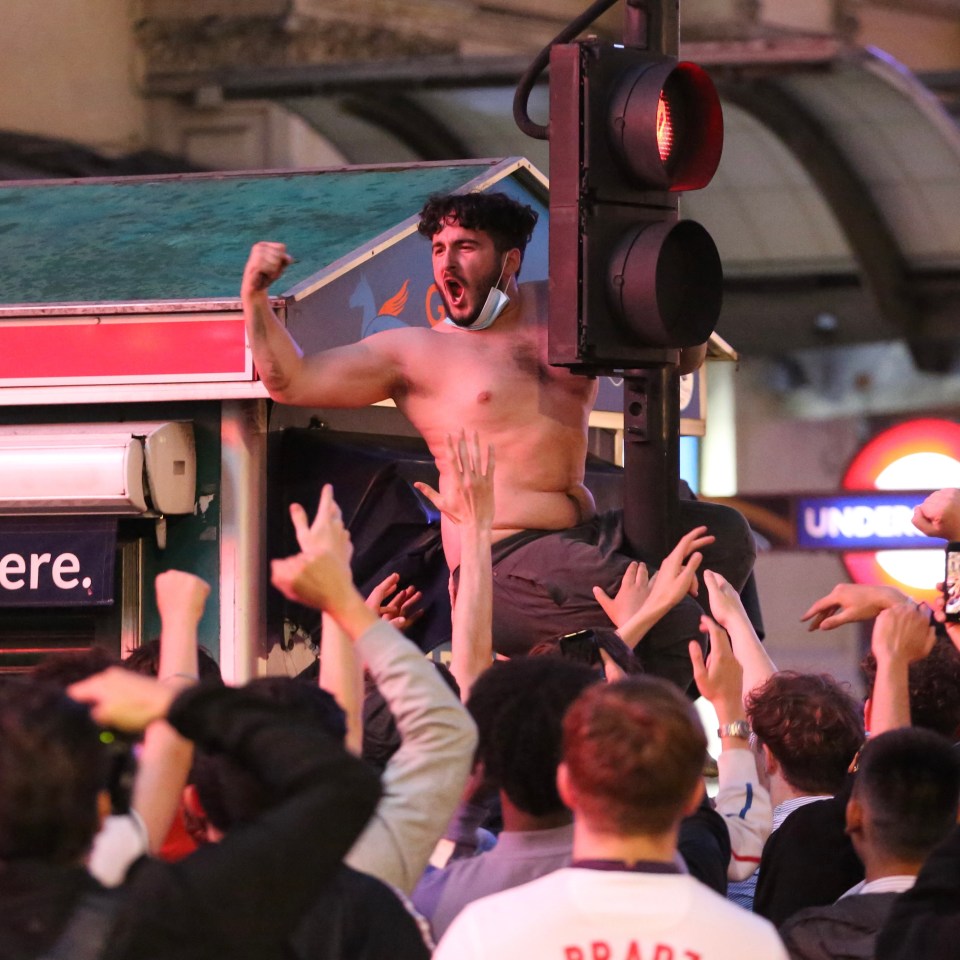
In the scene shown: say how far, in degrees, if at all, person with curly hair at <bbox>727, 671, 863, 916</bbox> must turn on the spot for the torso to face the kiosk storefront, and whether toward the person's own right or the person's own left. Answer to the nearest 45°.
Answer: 0° — they already face it

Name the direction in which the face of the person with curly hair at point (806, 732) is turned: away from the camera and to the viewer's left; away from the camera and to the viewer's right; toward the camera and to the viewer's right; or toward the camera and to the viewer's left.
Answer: away from the camera and to the viewer's left

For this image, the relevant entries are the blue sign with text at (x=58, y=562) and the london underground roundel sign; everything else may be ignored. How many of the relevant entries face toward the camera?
2

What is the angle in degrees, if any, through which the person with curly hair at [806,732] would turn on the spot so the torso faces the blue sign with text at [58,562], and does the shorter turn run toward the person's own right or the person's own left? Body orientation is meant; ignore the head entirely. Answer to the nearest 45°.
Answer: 0° — they already face it

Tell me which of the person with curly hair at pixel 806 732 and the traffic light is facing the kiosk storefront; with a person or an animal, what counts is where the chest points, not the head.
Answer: the person with curly hair

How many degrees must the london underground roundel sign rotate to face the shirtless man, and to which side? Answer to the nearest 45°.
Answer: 0° — it already faces them

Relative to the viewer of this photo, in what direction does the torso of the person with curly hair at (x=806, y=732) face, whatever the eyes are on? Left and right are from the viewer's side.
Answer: facing away from the viewer and to the left of the viewer

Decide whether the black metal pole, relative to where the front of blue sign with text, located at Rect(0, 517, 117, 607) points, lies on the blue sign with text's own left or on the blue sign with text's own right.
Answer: on the blue sign with text's own left

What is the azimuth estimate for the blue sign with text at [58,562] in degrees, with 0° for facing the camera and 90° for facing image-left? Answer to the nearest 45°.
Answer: approximately 0°

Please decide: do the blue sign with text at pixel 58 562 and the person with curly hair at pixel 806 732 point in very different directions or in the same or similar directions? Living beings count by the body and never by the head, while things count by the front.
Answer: very different directions
